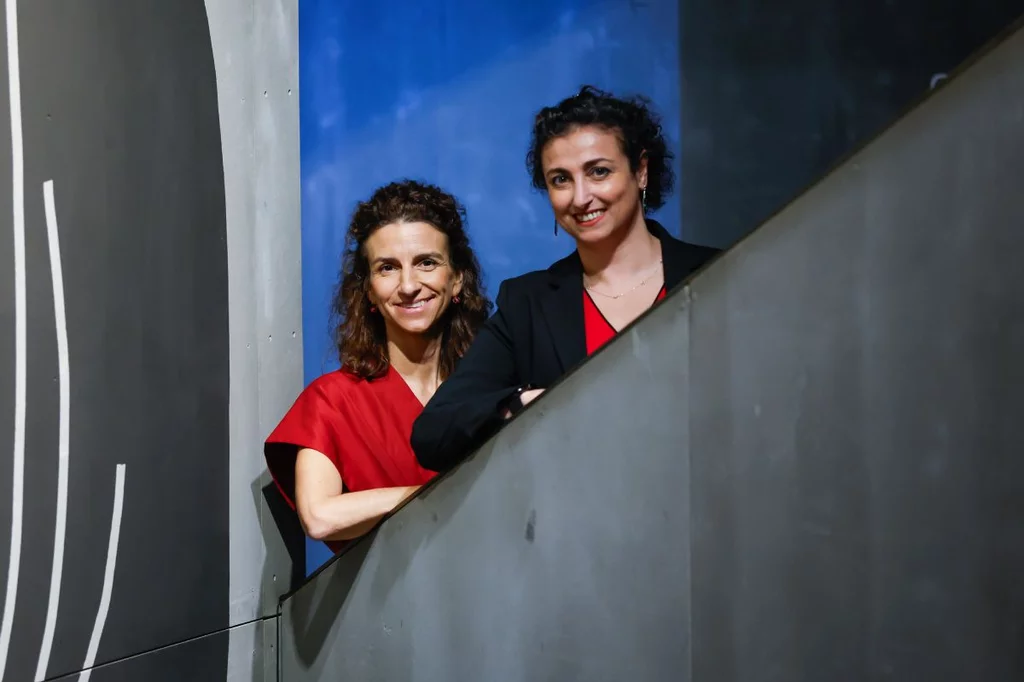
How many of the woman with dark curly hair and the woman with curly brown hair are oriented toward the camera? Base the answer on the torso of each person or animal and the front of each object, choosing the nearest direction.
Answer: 2

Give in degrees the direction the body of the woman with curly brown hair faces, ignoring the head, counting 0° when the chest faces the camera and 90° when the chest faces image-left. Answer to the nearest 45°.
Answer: approximately 0°
